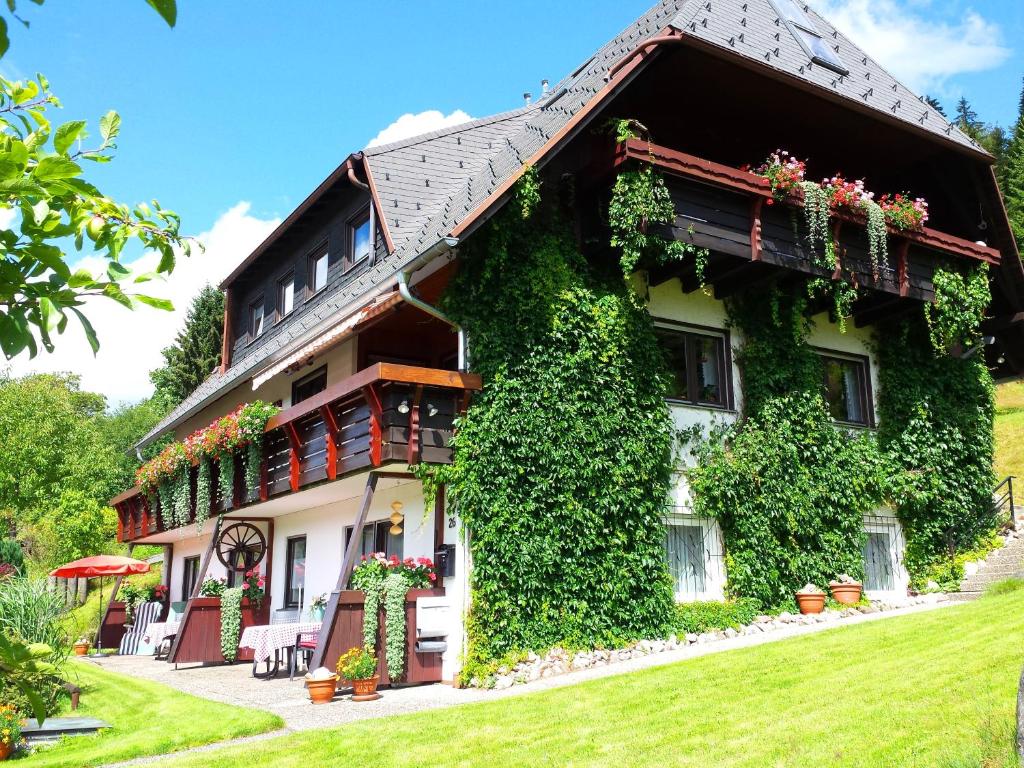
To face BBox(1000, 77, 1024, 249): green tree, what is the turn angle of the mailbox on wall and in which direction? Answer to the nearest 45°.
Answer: approximately 180°

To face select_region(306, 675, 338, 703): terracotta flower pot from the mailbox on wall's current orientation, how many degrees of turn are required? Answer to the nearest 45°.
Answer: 0° — it already faces it

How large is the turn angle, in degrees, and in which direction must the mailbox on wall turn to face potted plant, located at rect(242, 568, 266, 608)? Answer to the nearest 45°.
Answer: approximately 90° to its right

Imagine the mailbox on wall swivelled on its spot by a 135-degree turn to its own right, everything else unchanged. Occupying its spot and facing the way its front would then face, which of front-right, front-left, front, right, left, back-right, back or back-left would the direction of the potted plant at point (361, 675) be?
back-left

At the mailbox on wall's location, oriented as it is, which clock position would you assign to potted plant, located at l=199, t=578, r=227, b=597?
The potted plant is roughly at 3 o'clock from the mailbox on wall.

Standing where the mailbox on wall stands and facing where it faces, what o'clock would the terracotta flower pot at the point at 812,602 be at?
The terracotta flower pot is roughly at 7 o'clock from the mailbox on wall.

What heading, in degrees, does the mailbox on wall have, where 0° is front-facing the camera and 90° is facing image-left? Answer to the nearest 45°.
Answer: approximately 45°
